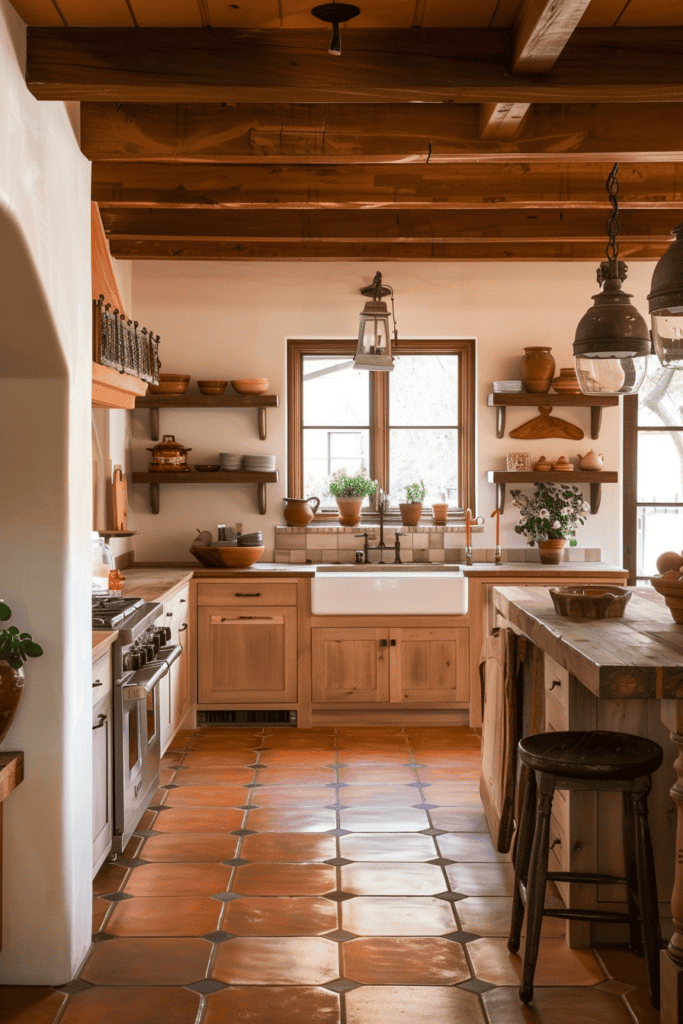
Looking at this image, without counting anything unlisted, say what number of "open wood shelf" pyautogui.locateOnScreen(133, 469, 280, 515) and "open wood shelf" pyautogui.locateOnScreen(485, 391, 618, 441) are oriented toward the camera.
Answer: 2

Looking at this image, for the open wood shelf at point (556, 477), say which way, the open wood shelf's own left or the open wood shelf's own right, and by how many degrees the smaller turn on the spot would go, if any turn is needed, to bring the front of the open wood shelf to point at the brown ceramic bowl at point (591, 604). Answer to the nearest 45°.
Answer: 0° — it already faces it

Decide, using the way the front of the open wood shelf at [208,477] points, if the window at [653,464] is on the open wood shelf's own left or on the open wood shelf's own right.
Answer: on the open wood shelf's own left

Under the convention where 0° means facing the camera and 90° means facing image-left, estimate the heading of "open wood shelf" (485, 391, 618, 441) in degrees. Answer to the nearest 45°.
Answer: approximately 0°

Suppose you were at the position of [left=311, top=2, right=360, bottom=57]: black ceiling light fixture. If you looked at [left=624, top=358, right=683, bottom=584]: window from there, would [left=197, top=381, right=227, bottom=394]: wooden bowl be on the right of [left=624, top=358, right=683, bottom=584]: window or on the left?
left

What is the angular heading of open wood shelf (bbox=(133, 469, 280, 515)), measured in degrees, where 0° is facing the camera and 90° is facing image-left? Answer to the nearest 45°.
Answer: approximately 0°

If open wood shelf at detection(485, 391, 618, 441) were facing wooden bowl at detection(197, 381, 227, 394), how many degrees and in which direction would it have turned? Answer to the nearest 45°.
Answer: approximately 90° to its right

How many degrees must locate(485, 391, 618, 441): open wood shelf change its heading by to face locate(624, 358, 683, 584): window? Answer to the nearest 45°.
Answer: approximately 135° to its left

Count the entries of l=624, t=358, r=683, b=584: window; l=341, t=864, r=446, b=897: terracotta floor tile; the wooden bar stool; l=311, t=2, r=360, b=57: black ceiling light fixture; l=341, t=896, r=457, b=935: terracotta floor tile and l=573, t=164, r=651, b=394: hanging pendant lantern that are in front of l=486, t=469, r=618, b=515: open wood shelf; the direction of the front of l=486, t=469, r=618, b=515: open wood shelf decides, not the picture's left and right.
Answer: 5
